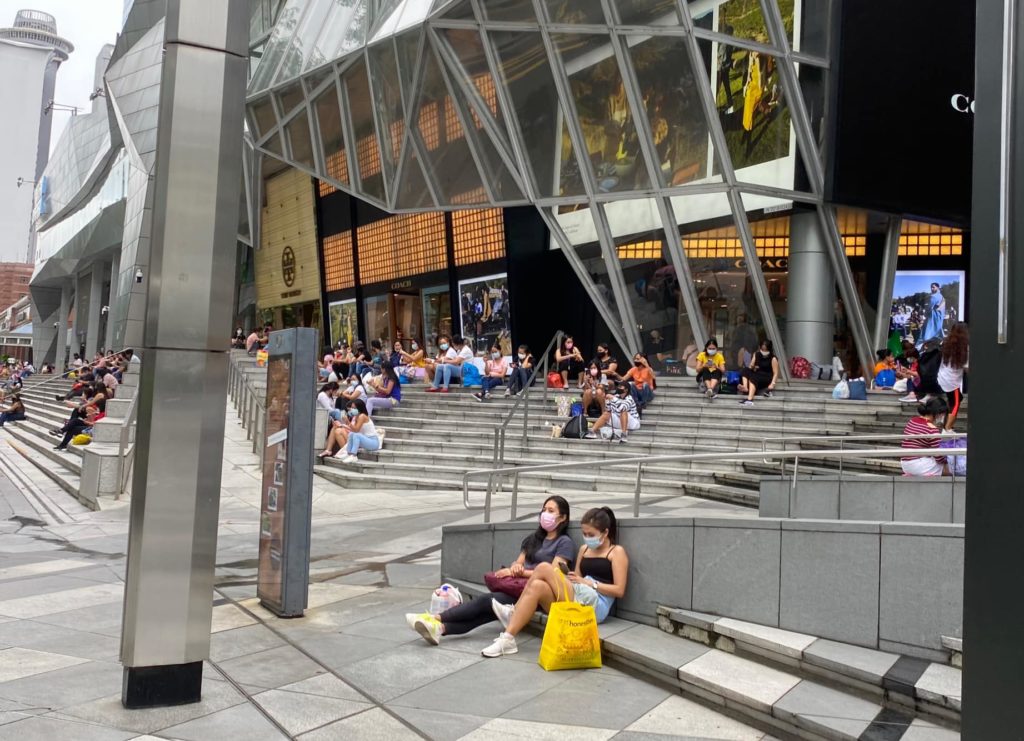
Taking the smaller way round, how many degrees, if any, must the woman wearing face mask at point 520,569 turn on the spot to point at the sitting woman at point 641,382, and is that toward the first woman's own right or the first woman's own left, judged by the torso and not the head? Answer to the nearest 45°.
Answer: approximately 135° to the first woman's own right

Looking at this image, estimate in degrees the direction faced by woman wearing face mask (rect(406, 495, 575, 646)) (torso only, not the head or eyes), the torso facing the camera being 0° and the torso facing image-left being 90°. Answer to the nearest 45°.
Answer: approximately 45°

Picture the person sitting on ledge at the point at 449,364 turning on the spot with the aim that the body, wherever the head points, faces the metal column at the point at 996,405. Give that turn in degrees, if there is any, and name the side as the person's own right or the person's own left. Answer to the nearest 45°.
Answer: approximately 45° to the person's own left

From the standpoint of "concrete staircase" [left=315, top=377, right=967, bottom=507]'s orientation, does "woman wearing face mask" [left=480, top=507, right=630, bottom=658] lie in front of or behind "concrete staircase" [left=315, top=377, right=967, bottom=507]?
in front

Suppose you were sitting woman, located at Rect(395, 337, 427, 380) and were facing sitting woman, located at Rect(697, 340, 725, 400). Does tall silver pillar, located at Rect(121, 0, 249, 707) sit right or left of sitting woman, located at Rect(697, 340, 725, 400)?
right

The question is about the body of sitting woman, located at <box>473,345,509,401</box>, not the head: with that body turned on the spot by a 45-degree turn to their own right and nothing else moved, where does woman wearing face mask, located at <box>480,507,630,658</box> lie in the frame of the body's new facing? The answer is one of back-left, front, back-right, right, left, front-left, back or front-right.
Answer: left

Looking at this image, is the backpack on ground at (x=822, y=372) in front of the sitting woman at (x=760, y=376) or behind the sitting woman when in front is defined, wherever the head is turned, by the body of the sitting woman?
behind

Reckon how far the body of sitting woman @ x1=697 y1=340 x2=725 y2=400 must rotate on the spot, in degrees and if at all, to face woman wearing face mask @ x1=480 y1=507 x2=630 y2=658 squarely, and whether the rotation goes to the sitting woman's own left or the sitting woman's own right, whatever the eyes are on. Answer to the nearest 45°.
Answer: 0° — they already face them

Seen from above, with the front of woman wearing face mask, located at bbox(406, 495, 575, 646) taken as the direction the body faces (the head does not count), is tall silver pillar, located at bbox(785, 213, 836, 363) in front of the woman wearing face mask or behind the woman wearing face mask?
behind

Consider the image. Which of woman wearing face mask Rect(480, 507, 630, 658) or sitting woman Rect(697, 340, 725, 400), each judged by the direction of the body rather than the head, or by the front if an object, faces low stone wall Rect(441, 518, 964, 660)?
the sitting woman

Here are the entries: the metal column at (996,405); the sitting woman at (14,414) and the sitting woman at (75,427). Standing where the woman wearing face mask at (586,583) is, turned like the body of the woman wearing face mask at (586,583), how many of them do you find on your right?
2
